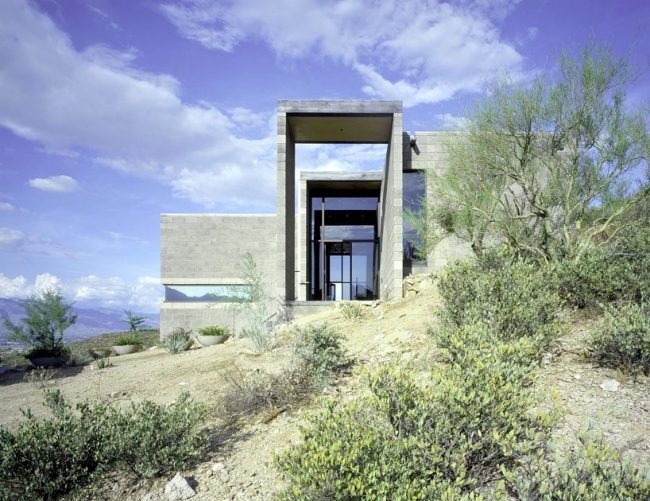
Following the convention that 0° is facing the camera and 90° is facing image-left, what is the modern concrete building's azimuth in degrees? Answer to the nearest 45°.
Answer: approximately 0°

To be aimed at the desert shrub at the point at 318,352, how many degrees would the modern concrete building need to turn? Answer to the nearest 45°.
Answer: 0° — it already faces it

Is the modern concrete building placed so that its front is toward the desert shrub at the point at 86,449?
yes

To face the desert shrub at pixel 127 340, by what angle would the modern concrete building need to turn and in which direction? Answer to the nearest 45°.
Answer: approximately 90° to its right

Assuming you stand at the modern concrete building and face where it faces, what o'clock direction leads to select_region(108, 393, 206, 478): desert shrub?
The desert shrub is roughly at 12 o'clock from the modern concrete building.

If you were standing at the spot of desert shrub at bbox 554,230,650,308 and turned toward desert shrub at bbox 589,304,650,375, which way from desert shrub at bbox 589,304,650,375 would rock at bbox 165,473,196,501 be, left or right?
right

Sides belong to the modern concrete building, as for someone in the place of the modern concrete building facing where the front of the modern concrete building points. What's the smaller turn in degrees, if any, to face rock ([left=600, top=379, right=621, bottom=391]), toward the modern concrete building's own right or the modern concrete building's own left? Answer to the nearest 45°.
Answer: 0° — it already faces it

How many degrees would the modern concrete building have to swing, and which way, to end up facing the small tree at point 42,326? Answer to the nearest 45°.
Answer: approximately 45° to its right

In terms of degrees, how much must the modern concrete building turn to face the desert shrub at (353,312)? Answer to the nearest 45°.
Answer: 0° — it already faces it

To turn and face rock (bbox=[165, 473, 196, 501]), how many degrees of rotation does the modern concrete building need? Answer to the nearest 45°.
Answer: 0° — it already faces it
